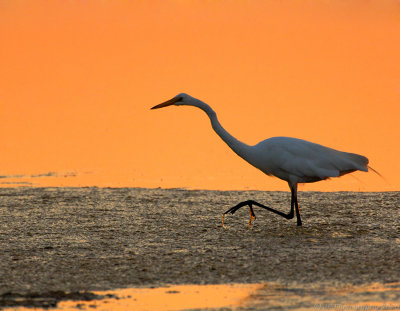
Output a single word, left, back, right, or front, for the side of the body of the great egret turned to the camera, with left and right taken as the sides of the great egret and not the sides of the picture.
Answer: left
